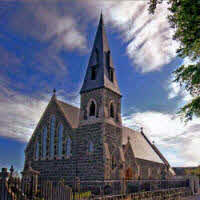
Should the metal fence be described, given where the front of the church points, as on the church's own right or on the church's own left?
on the church's own left

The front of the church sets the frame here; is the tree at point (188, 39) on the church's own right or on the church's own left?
on the church's own left

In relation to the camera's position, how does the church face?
facing the viewer and to the left of the viewer
